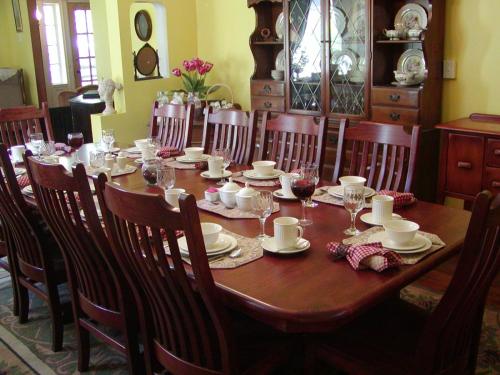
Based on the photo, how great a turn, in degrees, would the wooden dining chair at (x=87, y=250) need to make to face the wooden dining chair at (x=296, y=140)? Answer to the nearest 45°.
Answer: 0° — it already faces it

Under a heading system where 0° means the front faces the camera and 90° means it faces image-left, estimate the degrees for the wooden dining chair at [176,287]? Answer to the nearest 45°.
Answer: approximately 225°

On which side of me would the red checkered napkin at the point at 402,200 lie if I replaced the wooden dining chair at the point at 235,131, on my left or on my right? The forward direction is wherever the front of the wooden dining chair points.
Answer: on my left

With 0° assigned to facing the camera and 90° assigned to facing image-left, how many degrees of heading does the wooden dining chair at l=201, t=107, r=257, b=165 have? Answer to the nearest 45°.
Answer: approximately 45°

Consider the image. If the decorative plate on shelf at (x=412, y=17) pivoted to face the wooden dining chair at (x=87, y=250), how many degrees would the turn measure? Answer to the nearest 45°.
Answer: approximately 45° to its right

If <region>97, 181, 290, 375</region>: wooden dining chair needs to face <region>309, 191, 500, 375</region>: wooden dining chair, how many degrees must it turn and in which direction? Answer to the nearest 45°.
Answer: approximately 45° to its right

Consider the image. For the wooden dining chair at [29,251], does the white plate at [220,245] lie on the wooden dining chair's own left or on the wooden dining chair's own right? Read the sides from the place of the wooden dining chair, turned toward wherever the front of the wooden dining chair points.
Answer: on the wooden dining chair's own right

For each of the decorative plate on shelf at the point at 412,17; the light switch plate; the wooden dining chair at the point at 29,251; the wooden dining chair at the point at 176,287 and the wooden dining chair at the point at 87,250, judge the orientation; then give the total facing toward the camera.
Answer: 2

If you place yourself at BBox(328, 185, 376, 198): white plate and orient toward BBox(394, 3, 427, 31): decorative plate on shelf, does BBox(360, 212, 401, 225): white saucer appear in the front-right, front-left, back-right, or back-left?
back-right

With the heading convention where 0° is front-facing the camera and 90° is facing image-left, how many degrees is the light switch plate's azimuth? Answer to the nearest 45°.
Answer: approximately 0°
